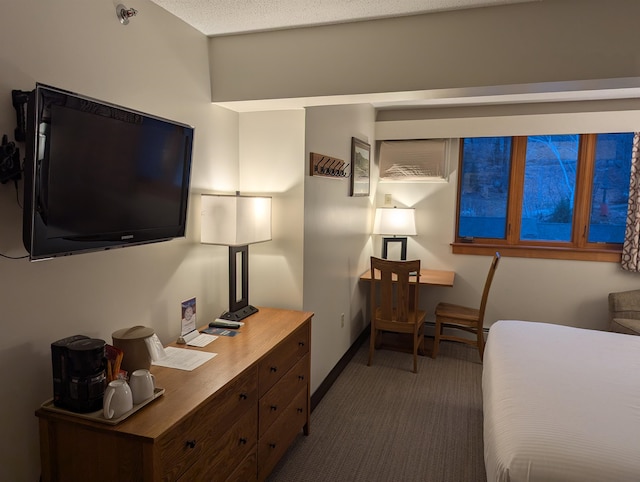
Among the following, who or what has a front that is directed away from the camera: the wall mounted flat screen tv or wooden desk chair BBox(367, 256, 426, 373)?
the wooden desk chair

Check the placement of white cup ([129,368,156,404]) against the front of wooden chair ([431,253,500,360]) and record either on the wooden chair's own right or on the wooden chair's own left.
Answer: on the wooden chair's own left

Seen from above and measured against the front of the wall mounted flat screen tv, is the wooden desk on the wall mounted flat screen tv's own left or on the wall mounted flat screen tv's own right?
on the wall mounted flat screen tv's own left

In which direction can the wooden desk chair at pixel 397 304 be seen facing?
away from the camera

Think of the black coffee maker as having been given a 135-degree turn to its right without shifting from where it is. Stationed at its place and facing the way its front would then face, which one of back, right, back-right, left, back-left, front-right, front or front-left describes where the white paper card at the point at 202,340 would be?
back-right

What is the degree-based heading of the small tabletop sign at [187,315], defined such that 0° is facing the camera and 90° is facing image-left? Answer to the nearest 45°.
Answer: approximately 315°

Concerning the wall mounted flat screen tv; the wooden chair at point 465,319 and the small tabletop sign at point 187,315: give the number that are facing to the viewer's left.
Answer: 1

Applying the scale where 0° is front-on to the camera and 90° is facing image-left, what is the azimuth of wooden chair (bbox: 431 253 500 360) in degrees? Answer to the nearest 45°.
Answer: approximately 90°

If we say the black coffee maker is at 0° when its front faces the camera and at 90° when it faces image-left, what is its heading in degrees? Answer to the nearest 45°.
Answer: approximately 315°
